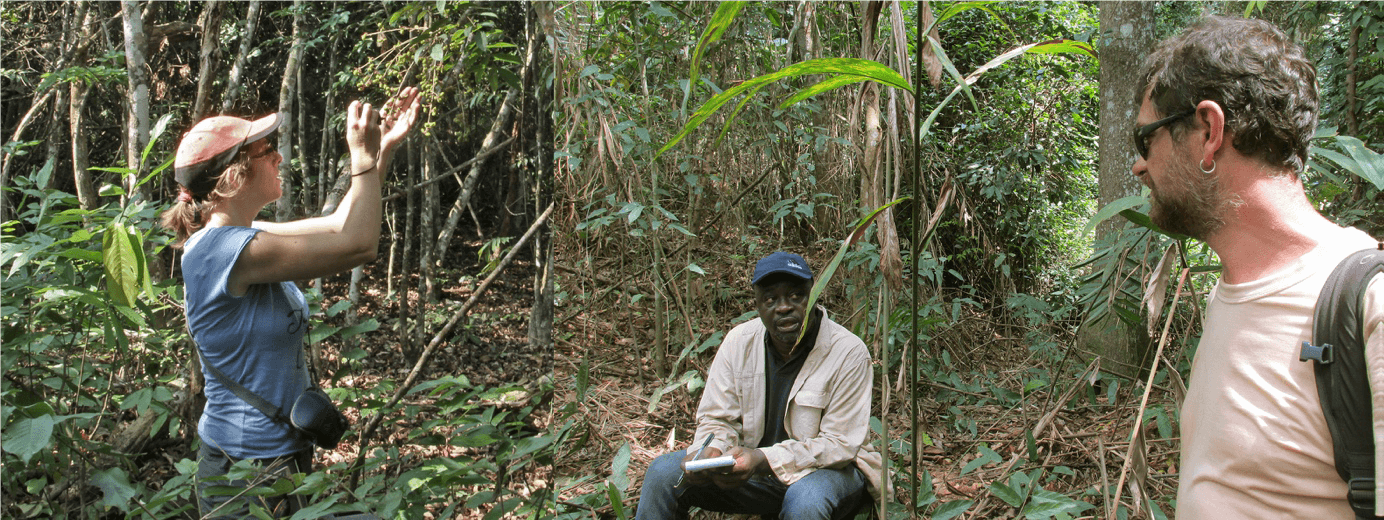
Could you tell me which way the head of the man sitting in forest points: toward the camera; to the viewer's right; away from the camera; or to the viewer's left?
toward the camera

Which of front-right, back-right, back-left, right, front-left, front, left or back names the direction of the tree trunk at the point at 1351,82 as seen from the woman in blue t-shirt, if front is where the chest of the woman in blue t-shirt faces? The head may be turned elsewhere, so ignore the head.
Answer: front

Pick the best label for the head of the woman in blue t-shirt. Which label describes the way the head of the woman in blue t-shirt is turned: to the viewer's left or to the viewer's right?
to the viewer's right

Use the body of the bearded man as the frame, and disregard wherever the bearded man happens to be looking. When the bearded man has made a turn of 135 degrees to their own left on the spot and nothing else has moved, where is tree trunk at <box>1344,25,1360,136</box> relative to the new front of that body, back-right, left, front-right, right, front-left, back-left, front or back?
left

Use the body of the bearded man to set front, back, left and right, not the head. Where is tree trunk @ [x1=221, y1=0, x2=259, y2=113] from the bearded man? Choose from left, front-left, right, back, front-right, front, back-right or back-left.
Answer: front-right

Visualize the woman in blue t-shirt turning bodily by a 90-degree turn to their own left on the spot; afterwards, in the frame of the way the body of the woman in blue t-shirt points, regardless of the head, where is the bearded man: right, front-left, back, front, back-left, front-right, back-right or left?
back-right

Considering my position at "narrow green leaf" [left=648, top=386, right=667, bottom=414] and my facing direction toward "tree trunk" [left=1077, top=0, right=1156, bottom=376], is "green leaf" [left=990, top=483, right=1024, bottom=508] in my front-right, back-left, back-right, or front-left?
front-right

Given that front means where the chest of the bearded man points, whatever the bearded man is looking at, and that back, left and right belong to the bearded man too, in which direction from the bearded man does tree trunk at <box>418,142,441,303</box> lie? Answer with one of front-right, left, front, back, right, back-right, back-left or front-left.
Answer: front-right

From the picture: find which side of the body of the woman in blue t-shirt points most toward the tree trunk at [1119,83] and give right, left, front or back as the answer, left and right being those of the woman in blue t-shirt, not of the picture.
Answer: front

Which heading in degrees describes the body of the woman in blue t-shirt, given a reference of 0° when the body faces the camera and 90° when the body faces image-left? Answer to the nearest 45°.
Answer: approximately 270°

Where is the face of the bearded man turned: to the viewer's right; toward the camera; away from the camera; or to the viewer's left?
to the viewer's left

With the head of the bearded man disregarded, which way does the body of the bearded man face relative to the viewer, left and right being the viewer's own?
facing the viewer and to the left of the viewer
